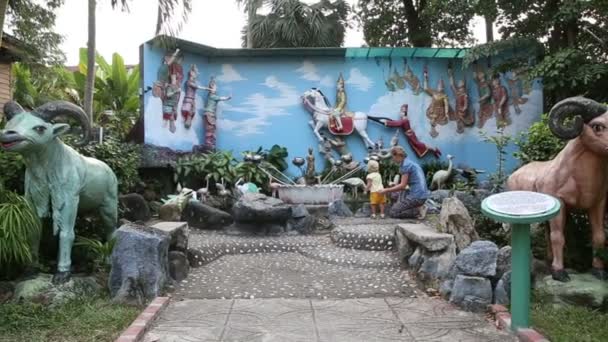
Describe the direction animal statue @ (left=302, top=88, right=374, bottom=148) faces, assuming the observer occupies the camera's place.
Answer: facing to the left of the viewer

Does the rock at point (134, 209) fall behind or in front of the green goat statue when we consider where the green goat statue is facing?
behind

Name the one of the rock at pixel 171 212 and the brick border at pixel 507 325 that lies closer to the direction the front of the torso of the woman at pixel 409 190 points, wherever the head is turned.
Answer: the rock

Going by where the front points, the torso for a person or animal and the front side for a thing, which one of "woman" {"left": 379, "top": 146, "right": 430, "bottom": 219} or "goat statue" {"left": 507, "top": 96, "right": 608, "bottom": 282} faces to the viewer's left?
the woman

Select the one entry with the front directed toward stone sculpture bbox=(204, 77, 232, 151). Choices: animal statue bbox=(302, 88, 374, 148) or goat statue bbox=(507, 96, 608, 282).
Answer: the animal statue

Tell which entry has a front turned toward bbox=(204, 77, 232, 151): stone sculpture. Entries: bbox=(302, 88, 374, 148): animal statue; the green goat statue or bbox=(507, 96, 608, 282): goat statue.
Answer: the animal statue

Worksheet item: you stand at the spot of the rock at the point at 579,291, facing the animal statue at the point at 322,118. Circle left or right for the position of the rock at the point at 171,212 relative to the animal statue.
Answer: left

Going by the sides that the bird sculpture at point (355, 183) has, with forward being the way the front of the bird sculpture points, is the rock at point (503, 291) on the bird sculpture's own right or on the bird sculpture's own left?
on the bird sculpture's own left

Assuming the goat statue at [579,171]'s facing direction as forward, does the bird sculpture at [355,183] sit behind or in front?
behind

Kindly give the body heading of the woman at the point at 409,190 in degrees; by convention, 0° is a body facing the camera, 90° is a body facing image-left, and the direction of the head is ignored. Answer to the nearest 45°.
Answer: approximately 90°

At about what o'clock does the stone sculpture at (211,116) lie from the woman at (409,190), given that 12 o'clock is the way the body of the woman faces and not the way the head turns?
The stone sculpture is roughly at 1 o'clock from the woman.

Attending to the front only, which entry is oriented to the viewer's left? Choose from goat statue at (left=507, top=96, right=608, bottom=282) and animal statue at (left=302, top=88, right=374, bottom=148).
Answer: the animal statue

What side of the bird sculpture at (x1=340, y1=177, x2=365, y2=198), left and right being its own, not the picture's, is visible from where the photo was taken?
left
